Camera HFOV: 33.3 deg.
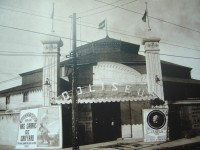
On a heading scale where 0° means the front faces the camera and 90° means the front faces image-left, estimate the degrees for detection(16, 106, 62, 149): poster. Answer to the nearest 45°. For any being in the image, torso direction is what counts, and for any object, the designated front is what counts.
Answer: approximately 0°

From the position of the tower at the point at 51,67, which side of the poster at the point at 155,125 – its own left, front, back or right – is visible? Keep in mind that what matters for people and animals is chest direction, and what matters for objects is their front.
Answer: right

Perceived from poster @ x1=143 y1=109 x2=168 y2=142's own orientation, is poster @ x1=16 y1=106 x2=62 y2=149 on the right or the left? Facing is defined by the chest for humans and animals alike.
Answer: on its right

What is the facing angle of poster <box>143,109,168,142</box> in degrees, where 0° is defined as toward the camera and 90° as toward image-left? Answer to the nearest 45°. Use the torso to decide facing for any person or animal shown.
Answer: approximately 0°

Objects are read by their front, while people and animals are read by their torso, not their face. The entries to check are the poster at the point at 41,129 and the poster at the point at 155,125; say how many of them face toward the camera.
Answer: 2

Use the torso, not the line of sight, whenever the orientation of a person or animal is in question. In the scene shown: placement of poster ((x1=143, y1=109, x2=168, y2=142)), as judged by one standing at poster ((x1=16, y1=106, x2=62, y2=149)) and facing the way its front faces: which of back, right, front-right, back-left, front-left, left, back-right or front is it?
left
